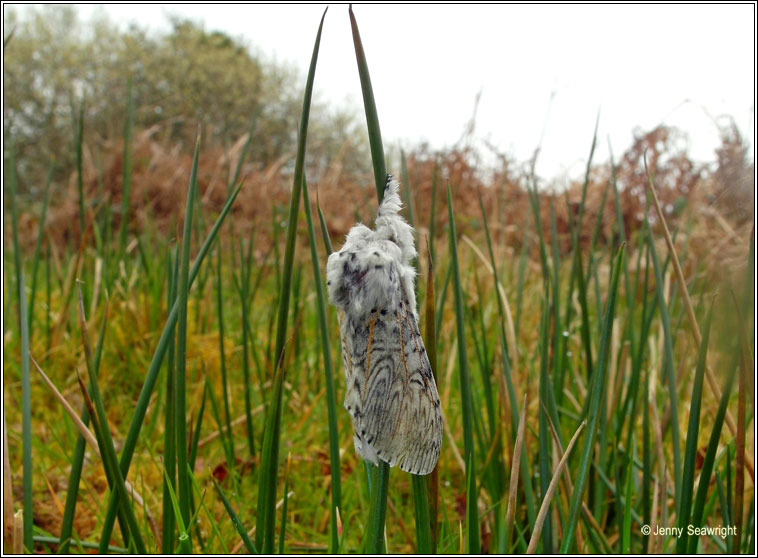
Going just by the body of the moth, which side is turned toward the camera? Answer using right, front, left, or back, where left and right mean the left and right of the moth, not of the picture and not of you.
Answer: back
